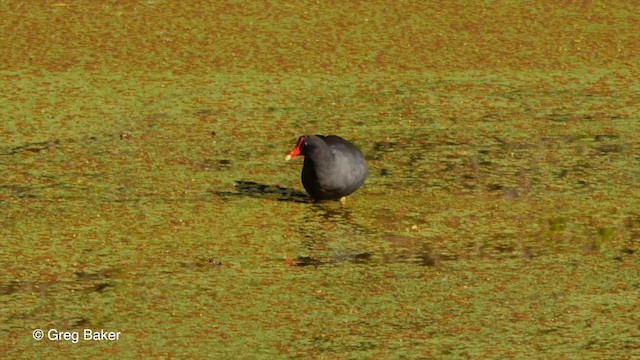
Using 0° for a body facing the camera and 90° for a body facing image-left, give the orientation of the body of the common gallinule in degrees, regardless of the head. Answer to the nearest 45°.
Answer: approximately 45°
